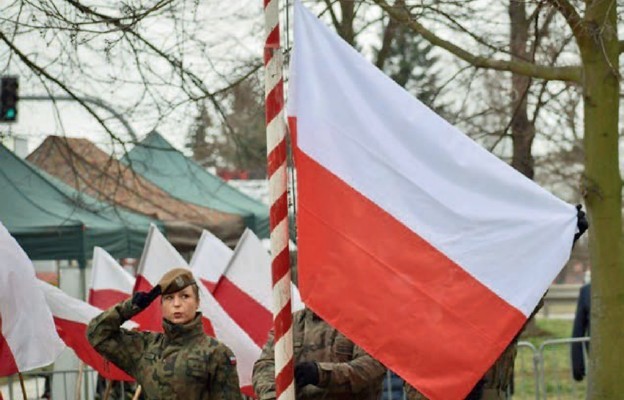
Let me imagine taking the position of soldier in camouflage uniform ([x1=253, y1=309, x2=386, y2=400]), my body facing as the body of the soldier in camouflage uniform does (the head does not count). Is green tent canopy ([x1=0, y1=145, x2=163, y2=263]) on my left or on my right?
on my right

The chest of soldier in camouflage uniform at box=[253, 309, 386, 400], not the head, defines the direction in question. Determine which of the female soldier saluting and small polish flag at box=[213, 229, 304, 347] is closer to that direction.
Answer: the female soldier saluting

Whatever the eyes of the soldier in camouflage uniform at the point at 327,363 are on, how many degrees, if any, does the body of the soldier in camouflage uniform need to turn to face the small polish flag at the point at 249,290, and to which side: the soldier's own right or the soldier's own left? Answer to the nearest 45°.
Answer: approximately 135° to the soldier's own right

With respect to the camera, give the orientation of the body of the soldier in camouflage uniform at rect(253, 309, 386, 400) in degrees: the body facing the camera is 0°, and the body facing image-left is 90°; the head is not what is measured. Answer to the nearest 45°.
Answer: approximately 45°

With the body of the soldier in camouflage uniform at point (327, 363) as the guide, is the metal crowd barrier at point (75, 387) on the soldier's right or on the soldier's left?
on the soldier's right

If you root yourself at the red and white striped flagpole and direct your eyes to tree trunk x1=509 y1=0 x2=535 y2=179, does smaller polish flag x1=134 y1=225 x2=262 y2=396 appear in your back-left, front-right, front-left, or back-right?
front-left

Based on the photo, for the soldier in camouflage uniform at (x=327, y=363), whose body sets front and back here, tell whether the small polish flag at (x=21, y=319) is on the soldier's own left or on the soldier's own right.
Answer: on the soldier's own right

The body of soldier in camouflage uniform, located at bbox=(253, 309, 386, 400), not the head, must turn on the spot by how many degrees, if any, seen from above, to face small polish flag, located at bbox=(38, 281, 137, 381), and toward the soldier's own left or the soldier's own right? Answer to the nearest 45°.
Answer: approximately 90° to the soldier's own right
